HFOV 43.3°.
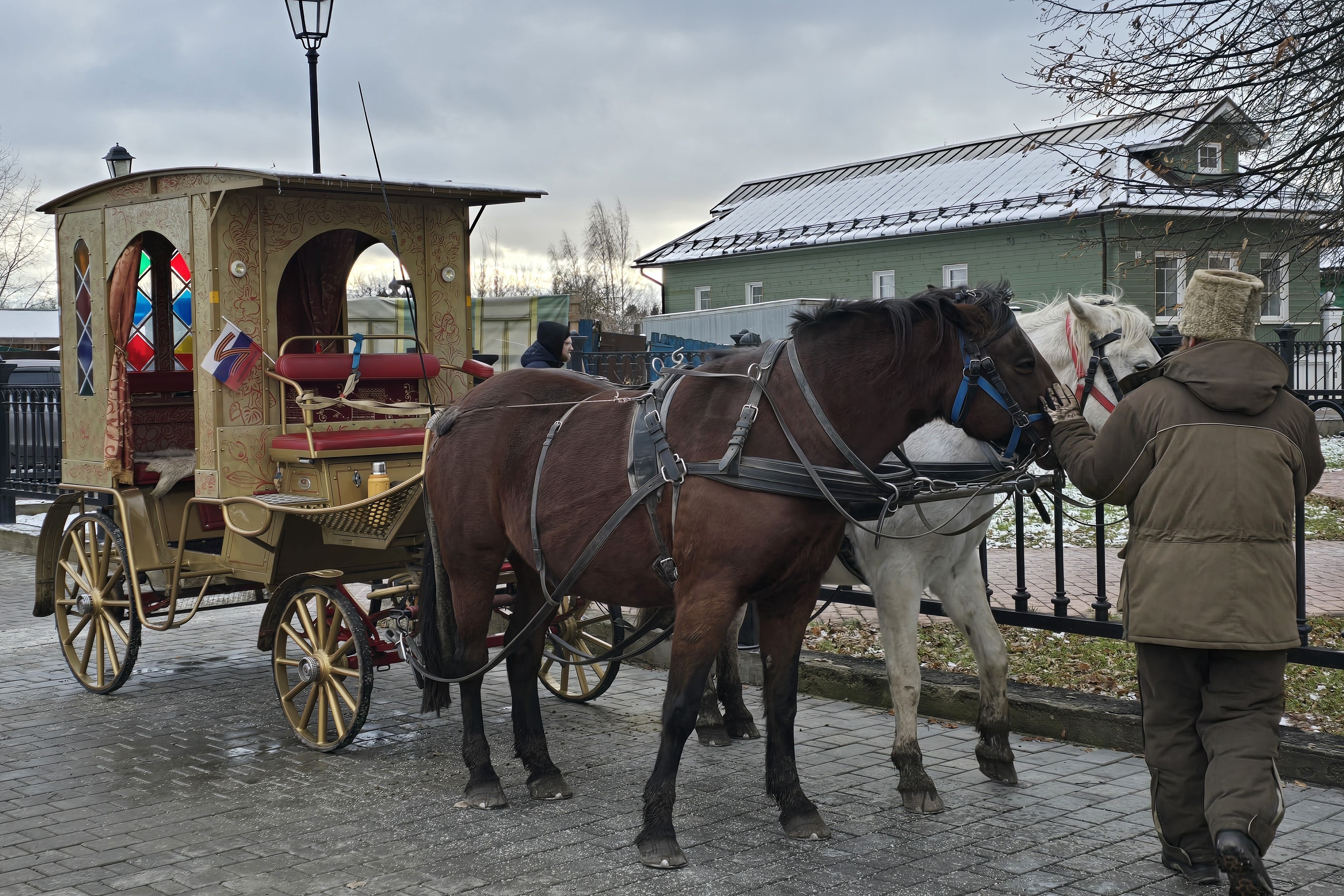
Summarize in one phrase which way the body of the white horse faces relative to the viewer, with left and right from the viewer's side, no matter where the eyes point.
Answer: facing the viewer and to the right of the viewer

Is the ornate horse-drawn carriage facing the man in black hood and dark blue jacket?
no

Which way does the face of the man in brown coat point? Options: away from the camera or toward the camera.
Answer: away from the camera

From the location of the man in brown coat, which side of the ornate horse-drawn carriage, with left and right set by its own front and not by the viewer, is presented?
front

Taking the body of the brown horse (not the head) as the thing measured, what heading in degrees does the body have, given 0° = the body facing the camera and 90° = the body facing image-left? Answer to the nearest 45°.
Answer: approximately 315°

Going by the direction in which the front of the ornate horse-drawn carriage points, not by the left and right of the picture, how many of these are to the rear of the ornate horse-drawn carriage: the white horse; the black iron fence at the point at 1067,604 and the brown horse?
0

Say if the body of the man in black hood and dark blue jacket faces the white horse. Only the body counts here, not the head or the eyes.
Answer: no

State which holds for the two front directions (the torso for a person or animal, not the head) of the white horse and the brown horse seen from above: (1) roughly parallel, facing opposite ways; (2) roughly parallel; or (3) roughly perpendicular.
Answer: roughly parallel

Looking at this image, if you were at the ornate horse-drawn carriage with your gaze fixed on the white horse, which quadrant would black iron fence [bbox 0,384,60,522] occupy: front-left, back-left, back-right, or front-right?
back-left

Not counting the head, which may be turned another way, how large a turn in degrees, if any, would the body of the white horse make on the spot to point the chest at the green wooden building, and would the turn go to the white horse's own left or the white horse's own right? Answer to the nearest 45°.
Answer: approximately 135° to the white horse's own left

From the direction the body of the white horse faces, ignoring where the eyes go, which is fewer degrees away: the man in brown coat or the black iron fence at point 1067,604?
the man in brown coat

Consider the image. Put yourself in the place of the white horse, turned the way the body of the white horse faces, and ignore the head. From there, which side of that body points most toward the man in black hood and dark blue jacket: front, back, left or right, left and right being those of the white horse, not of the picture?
back

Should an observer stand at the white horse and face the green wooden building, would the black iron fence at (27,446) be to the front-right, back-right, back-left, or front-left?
front-left

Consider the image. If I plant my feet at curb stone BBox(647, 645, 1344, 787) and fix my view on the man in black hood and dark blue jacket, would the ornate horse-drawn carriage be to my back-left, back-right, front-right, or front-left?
front-left
